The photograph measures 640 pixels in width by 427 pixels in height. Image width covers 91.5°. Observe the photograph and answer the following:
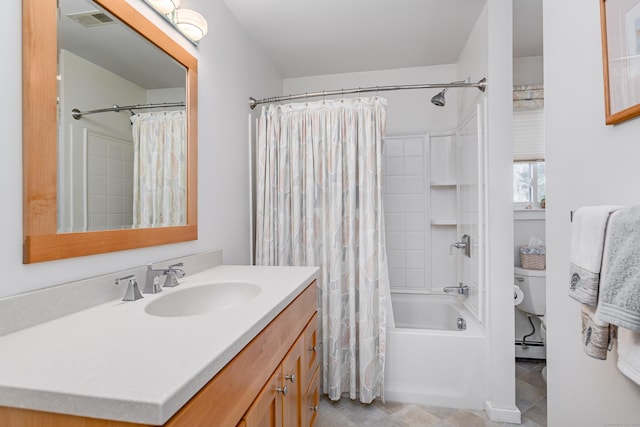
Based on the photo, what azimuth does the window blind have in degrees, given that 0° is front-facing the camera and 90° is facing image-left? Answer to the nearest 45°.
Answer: approximately 0°

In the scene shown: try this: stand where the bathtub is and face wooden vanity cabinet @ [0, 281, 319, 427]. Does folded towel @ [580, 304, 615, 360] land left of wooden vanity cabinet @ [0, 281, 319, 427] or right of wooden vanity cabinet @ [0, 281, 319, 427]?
left

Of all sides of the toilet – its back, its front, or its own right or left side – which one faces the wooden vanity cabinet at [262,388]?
front

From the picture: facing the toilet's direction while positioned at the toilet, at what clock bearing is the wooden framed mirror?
The wooden framed mirror is roughly at 1 o'clock from the toilet.

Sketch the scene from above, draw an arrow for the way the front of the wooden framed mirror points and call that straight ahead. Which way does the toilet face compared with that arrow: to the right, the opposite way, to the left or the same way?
to the right

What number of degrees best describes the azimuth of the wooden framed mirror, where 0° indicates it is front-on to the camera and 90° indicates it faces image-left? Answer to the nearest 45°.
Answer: approximately 315°

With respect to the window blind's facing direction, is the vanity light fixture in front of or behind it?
in front

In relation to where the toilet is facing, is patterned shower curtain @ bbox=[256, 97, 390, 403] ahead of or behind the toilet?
ahead

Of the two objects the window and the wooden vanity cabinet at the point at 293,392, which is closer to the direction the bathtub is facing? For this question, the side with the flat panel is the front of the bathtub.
the wooden vanity cabinet

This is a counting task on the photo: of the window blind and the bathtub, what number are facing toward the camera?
2

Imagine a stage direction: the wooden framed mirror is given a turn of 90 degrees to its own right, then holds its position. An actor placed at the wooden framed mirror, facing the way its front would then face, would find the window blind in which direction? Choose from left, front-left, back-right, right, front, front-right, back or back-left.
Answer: back-left
